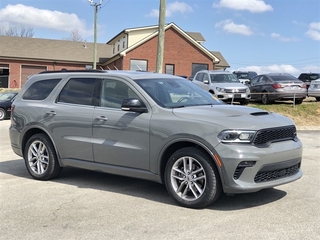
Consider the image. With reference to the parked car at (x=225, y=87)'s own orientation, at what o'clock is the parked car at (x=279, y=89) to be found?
the parked car at (x=279, y=89) is roughly at 10 o'clock from the parked car at (x=225, y=87).

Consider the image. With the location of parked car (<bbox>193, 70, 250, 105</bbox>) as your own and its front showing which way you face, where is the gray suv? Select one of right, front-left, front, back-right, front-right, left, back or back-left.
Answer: front-right

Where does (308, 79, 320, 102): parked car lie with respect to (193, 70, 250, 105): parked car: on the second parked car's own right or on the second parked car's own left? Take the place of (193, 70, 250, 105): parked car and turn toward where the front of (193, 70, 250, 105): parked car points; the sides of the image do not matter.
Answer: on the second parked car's own left

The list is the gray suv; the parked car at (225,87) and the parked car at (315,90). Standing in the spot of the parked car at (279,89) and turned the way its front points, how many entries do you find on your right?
1

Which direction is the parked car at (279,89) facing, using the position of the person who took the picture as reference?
facing away from the viewer and to the left of the viewer

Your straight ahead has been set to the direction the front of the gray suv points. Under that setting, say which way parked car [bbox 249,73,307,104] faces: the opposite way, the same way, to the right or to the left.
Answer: the opposite way

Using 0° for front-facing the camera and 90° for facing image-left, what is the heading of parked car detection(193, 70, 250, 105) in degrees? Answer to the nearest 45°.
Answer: approximately 315°

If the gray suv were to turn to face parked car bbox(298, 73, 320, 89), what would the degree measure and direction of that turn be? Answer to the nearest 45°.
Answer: approximately 90° to its left

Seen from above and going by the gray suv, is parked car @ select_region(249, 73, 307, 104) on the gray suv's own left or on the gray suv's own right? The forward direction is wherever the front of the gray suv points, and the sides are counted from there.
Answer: on the gray suv's own left

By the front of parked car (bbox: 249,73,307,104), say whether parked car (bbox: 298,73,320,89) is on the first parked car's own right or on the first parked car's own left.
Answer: on the first parked car's own right

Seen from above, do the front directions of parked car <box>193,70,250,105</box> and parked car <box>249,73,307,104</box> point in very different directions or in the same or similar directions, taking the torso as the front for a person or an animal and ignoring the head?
very different directions

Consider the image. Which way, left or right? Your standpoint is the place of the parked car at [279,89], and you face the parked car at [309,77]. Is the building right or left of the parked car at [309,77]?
left

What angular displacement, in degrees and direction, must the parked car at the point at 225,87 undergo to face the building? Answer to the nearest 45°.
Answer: approximately 180°

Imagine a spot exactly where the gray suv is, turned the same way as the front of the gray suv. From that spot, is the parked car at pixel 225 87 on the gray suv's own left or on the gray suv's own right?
on the gray suv's own left

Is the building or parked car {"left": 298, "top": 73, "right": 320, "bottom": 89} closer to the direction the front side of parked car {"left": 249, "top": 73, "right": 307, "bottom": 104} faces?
the building

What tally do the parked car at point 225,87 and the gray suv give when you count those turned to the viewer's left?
0
